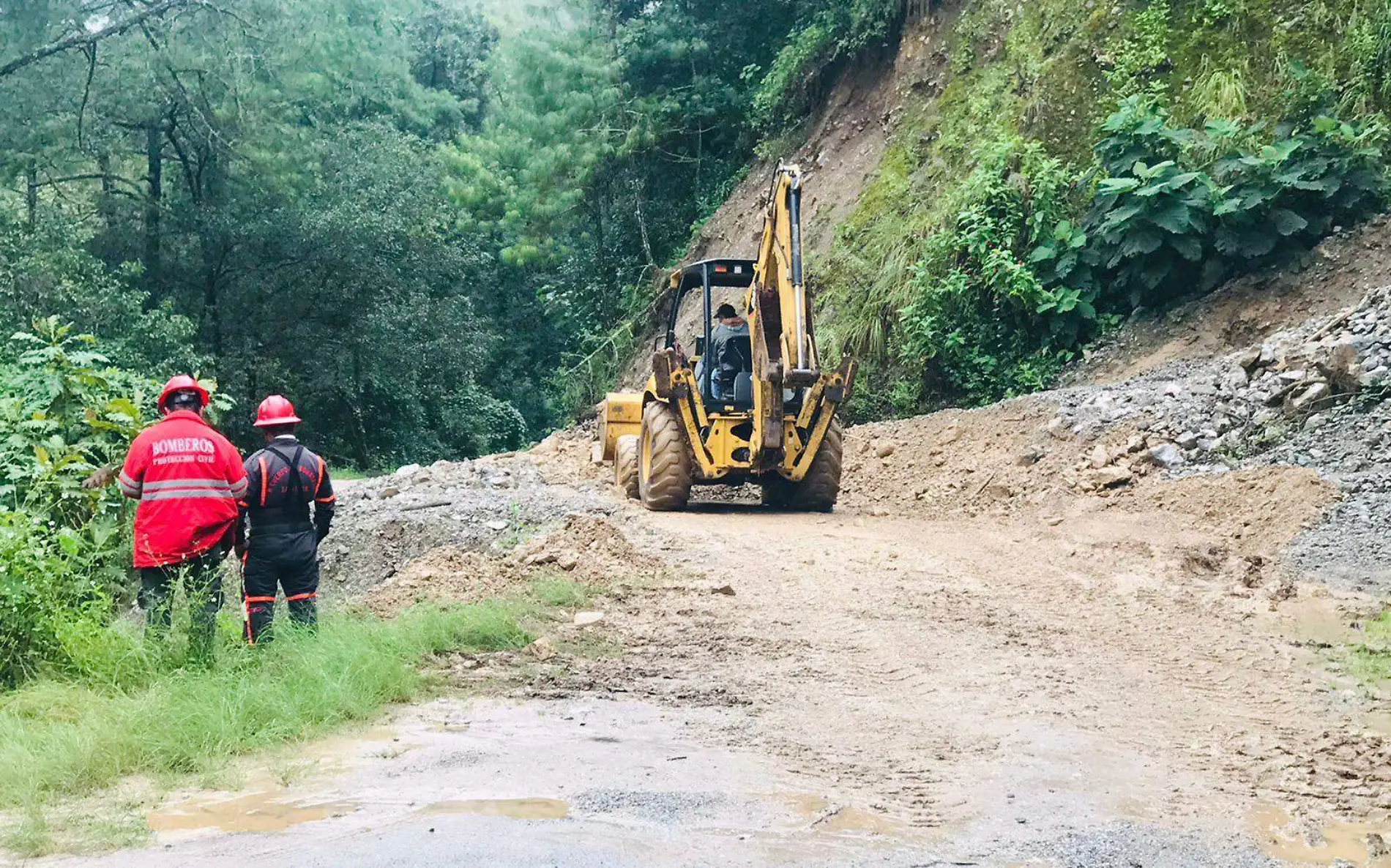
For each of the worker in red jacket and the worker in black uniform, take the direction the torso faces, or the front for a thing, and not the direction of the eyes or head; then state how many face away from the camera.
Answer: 2

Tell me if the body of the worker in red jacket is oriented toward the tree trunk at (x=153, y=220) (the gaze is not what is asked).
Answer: yes

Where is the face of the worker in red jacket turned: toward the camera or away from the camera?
away from the camera

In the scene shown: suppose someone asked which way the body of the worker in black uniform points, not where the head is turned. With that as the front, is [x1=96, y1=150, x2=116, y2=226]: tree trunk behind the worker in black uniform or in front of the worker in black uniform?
in front

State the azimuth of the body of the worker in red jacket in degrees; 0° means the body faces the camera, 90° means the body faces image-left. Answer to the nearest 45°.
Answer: approximately 180°

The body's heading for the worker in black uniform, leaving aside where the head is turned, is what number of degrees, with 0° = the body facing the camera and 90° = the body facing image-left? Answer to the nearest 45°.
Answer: approximately 180°

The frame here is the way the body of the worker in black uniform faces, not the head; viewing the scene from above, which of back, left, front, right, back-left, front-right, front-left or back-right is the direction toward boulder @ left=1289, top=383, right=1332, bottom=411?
right

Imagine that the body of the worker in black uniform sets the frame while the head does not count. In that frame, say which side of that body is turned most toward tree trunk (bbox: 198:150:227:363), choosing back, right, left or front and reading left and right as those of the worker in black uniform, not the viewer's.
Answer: front

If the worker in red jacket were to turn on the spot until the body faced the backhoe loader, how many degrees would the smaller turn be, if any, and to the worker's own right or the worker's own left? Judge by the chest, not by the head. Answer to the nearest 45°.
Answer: approximately 45° to the worker's own right

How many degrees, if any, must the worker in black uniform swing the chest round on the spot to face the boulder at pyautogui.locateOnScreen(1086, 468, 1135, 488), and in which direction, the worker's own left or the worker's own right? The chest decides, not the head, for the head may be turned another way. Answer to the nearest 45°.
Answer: approximately 90° to the worker's own right

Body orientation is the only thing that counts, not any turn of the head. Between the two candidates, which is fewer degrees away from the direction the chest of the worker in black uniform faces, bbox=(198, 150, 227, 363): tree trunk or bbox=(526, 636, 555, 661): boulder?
the tree trunk
